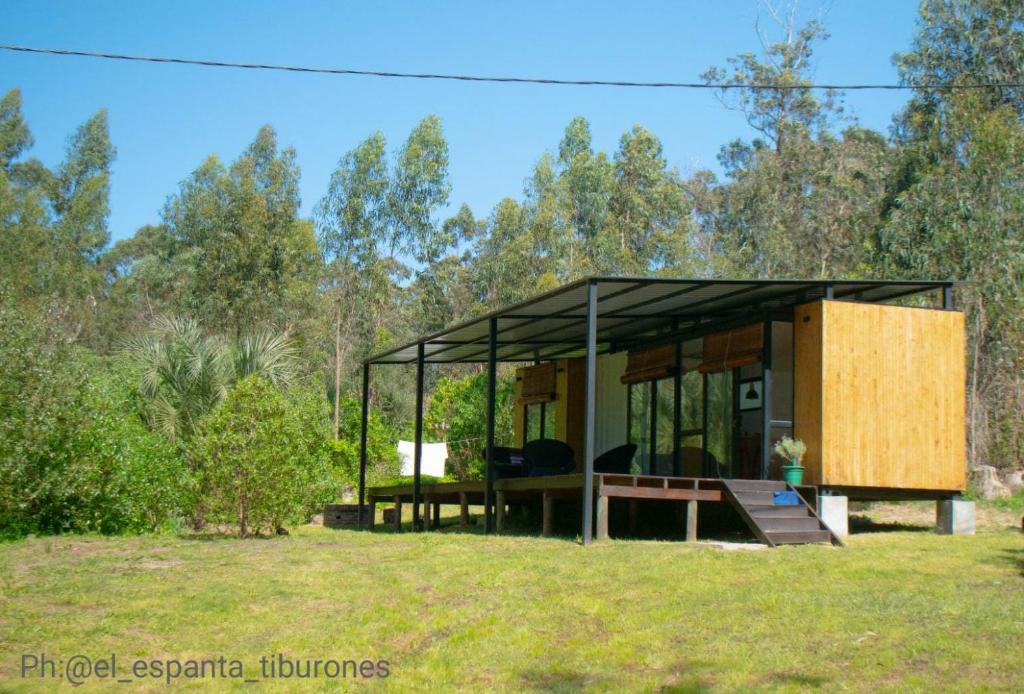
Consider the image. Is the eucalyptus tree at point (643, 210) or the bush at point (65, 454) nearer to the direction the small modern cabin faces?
the bush

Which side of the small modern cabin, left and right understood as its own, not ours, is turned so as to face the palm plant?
right

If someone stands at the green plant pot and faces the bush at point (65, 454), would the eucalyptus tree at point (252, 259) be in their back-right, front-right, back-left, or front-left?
front-right

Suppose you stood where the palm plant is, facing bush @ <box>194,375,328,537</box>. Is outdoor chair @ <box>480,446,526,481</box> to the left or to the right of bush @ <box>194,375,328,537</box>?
left
